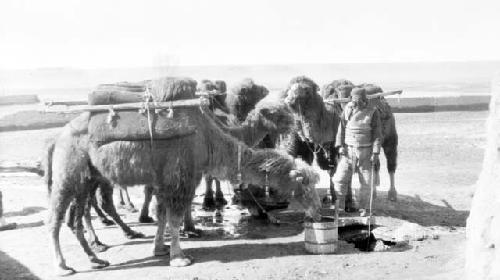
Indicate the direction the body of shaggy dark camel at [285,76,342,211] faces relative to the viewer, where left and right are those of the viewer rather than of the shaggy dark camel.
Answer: facing the viewer and to the left of the viewer

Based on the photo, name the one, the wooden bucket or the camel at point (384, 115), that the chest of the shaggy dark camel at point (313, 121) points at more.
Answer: the wooden bucket

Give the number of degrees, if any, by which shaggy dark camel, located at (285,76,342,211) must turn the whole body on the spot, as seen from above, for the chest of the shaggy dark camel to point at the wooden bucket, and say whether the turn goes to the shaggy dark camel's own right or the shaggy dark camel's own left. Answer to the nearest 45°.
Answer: approximately 45° to the shaggy dark camel's own left

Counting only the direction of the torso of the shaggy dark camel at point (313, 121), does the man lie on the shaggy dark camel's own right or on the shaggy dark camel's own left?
on the shaggy dark camel's own left

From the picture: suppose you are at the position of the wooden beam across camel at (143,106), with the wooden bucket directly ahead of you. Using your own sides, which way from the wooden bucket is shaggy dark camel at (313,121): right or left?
left

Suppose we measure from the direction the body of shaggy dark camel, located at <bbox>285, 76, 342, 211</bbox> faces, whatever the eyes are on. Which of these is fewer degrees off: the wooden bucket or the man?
the wooden bucket

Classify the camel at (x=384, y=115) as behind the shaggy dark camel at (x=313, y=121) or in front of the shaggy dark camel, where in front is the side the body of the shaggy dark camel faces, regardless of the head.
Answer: behind

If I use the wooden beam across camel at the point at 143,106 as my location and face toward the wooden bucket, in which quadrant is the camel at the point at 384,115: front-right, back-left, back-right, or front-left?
front-left
